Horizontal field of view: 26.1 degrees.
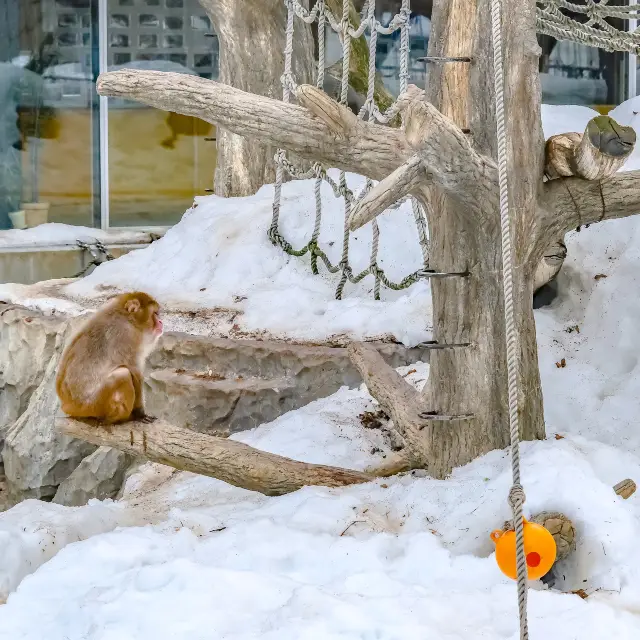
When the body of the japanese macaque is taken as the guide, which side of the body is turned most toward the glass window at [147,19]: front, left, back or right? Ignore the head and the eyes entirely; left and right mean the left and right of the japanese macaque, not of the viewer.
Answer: left

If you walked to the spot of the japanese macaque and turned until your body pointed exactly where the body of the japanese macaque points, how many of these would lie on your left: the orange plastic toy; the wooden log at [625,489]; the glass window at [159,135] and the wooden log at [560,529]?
1

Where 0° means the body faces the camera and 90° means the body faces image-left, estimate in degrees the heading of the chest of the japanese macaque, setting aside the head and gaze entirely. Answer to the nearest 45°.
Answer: approximately 270°

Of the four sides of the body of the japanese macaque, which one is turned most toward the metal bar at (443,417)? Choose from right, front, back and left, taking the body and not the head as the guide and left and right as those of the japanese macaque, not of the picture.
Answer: front

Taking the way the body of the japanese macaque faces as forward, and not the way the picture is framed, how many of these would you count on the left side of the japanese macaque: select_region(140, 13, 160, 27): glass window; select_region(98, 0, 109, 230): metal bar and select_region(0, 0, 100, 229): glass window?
3

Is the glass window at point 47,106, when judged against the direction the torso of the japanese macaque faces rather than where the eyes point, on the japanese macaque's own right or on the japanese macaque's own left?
on the japanese macaque's own left

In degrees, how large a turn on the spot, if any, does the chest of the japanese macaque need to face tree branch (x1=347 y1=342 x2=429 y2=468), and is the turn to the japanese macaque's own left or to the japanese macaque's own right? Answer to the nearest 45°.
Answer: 0° — it already faces it

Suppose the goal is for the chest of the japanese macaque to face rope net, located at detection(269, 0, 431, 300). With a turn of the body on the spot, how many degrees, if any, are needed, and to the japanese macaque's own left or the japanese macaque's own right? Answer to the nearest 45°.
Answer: approximately 45° to the japanese macaque's own left
